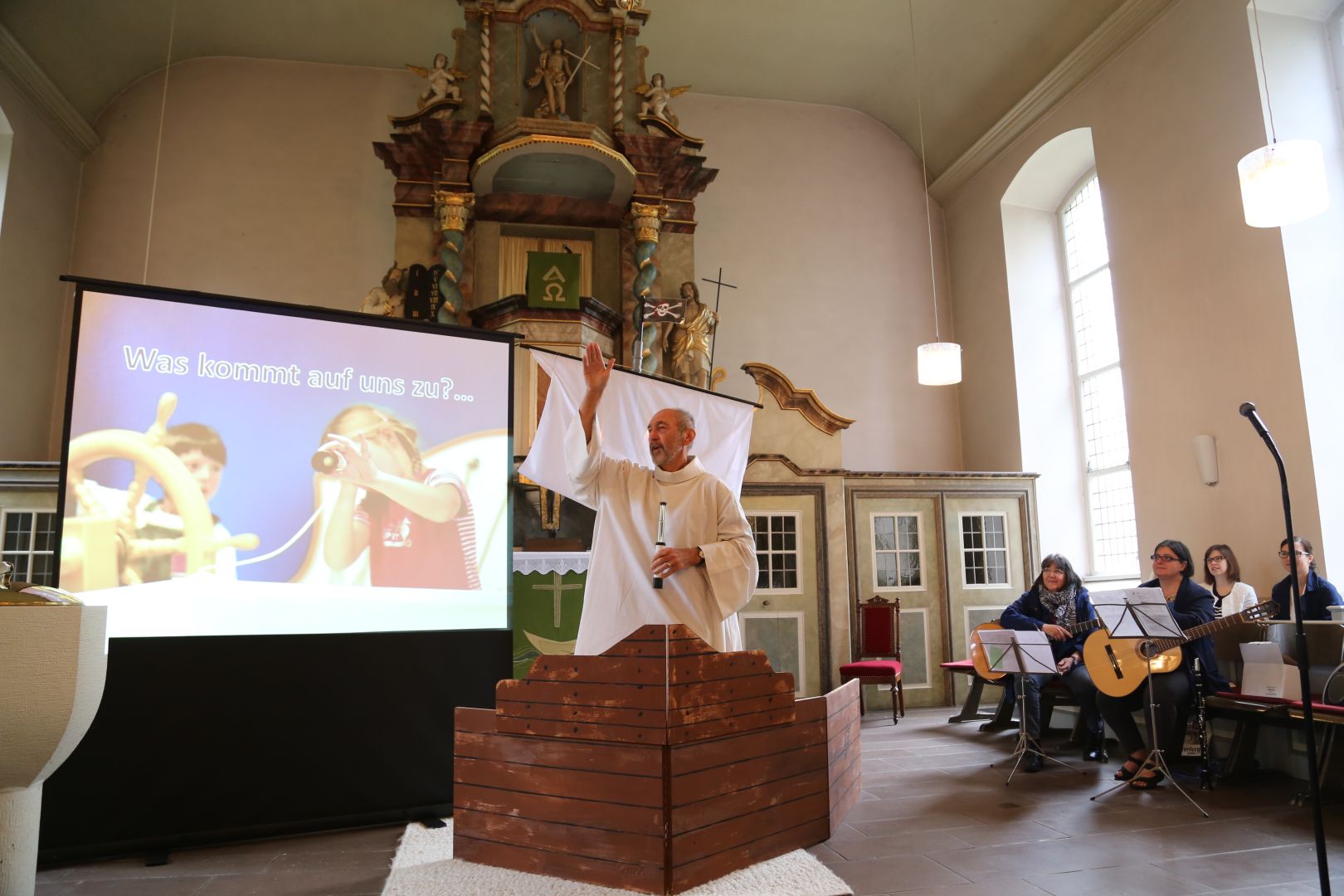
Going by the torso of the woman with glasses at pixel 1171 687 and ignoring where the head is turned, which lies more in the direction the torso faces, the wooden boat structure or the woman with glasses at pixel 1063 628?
the wooden boat structure

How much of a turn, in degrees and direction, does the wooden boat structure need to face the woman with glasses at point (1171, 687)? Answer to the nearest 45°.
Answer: approximately 135° to its left

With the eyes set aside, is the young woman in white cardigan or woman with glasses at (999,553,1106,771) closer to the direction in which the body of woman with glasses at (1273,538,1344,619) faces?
the woman with glasses

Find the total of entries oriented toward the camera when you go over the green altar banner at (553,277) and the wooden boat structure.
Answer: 2

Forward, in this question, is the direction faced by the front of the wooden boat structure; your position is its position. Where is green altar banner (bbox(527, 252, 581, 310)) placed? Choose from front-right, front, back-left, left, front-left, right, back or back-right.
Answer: back

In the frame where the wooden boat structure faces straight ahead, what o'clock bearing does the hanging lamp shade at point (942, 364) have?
The hanging lamp shade is roughly at 7 o'clock from the wooden boat structure.

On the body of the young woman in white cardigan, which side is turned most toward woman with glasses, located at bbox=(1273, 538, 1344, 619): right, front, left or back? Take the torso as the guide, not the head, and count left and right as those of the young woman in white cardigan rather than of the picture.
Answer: left
